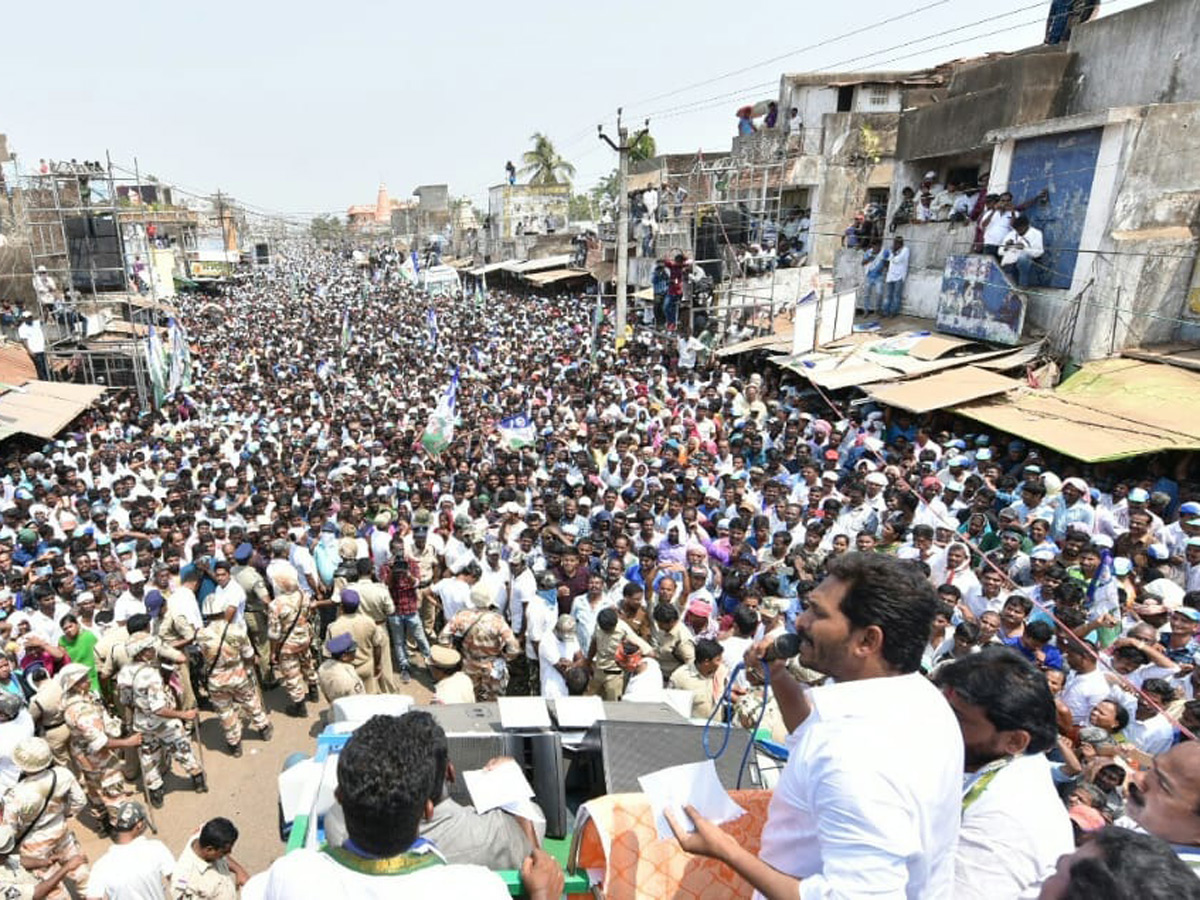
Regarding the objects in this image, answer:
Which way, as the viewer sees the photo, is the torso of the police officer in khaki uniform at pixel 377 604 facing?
away from the camera

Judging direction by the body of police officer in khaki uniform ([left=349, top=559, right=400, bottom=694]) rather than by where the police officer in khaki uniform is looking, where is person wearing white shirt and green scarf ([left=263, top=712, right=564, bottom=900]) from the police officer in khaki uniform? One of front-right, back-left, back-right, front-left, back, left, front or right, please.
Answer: back

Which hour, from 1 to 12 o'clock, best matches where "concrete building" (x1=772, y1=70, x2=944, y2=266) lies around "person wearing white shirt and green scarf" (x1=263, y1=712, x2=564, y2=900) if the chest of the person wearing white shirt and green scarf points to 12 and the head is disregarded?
The concrete building is roughly at 1 o'clock from the person wearing white shirt and green scarf.

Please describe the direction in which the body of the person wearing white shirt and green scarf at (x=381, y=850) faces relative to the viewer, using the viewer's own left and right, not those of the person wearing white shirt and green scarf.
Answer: facing away from the viewer

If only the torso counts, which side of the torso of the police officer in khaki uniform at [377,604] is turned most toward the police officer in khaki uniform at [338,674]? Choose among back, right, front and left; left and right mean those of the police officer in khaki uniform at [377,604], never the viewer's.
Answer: back

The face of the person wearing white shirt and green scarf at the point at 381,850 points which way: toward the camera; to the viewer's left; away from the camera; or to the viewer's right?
away from the camera

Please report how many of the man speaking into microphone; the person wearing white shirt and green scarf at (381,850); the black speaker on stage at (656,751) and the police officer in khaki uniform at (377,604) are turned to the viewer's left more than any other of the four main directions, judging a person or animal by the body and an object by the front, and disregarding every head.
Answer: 1

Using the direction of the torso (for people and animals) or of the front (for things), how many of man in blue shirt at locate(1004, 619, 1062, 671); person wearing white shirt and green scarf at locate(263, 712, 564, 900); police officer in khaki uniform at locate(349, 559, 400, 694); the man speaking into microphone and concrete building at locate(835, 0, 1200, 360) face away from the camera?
2

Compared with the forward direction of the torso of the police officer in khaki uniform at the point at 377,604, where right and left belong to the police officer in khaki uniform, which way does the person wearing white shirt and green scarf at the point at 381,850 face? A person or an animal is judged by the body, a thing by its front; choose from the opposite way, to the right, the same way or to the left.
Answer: the same way

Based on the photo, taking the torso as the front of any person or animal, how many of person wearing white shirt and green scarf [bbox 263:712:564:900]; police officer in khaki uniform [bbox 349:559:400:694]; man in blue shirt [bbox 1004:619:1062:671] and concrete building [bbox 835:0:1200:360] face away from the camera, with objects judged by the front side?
2

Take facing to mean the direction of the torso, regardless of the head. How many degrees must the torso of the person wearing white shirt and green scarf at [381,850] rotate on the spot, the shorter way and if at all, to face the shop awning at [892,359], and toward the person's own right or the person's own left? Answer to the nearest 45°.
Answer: approximately 45° to the person's own right

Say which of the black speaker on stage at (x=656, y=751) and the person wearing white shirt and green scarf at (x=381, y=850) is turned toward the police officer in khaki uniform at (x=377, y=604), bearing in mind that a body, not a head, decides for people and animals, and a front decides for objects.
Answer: the person wearing white shirt and green scarf
